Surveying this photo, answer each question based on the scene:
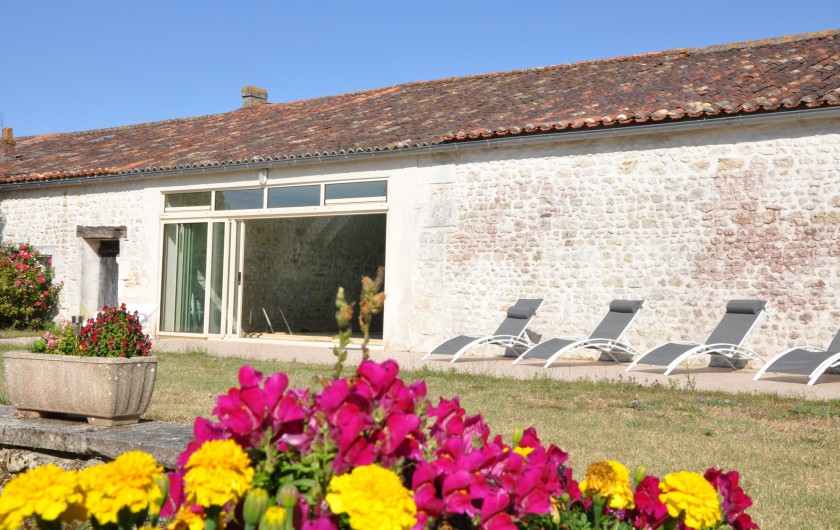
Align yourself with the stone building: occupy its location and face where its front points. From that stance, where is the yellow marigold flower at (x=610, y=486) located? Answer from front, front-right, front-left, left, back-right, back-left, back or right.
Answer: front-left

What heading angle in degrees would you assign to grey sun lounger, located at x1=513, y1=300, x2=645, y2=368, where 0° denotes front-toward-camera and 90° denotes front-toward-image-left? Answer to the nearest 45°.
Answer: approximately 45°

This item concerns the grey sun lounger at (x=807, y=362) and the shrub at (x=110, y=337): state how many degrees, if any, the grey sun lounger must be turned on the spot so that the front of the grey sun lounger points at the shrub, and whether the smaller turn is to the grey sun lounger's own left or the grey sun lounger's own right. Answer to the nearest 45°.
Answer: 0° — it already faces it

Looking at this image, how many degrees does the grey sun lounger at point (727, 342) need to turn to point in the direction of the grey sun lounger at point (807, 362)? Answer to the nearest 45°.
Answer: approximately 90° to its left

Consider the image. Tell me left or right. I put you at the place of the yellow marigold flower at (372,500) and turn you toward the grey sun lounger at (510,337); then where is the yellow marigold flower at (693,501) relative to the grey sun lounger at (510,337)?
right

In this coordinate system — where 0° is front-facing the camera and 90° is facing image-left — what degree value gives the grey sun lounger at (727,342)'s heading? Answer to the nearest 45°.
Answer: approximately 45°

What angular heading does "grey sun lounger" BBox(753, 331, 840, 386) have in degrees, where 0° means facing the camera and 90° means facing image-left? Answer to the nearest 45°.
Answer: approximately 45°

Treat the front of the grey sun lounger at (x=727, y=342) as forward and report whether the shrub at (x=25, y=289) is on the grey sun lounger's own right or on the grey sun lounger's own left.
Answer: on the grey sun lounger's own right

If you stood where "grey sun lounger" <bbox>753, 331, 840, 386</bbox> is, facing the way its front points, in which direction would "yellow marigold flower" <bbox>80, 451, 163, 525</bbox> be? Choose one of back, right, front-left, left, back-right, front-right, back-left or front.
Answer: front-left
